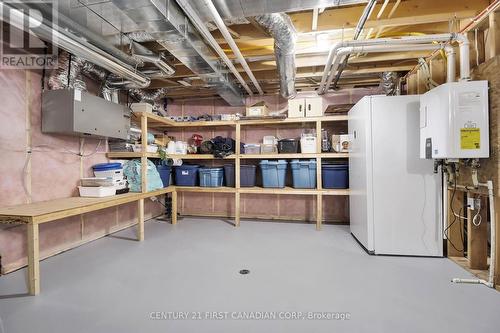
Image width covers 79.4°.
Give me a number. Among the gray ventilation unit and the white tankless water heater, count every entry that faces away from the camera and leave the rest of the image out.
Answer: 0

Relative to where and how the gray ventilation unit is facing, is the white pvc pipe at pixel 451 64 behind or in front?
in front

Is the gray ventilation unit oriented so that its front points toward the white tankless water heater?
yes

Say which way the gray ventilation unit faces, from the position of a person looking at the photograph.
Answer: facing the viewer and to the right of the viewer

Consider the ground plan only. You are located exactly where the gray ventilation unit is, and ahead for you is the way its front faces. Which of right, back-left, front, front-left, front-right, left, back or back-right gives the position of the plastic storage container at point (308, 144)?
front-left

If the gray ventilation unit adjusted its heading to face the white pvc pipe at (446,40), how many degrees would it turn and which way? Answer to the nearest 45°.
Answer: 0° — it already faces it

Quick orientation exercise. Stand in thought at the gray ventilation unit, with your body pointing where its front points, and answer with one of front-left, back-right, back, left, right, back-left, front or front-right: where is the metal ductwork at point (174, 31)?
front

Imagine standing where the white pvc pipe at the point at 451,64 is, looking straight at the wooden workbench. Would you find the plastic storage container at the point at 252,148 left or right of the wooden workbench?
right

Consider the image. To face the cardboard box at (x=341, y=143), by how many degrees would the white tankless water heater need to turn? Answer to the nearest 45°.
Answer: approximately 90° to its right

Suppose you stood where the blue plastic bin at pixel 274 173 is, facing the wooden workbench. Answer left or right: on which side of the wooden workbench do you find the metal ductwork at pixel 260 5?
left

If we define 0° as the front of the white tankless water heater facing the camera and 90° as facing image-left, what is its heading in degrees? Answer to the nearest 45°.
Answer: approximately 45°

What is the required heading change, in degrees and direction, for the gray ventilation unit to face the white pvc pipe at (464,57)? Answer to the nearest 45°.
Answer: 0° — it already faces it

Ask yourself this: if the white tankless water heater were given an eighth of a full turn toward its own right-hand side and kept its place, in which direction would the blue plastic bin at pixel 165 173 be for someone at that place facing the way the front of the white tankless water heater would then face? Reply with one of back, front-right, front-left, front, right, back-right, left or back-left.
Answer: front
